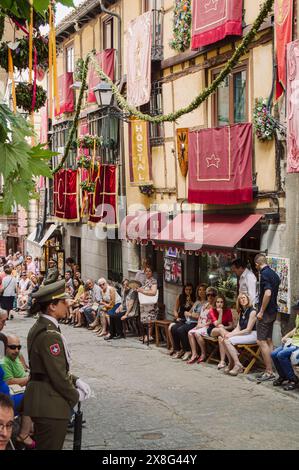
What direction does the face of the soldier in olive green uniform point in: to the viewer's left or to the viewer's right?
to the viewer's right

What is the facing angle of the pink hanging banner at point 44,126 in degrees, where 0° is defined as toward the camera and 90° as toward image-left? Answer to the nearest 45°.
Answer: approximately 45°

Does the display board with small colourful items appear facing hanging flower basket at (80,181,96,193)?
no

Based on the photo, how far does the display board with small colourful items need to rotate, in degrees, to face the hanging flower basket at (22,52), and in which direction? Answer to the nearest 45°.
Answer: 0° — it already faces it

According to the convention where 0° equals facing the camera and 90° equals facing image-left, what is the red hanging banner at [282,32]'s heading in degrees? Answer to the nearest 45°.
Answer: approximately 45°

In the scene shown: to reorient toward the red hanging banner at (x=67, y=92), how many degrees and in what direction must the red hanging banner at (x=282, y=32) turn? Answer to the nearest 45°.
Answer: approximately 90° to its right

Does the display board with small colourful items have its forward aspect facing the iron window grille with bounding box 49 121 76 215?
no

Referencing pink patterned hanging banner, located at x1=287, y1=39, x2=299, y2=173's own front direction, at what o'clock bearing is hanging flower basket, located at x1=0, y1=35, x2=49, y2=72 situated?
The hanging flower basket is roughly at 12 o'clock from the pink patterned hanging banner.

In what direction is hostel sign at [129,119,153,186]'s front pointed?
toward the camera

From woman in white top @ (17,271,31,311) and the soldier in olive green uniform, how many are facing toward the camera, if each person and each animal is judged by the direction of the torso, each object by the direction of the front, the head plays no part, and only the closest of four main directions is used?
1

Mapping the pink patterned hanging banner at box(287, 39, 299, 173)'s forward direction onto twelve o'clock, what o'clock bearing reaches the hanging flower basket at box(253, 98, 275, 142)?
The hanging flower basket is roughly at 4 o'clock from the pink patterned hanging banner.
